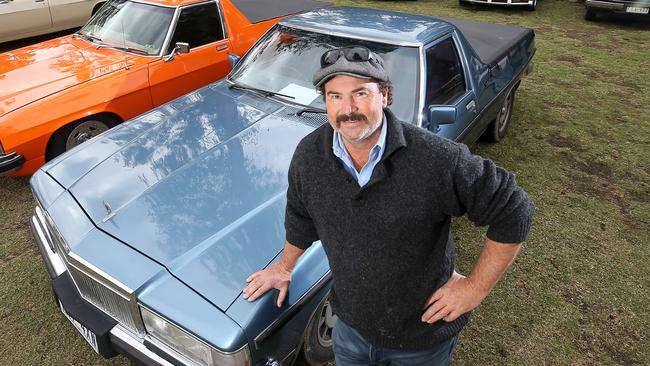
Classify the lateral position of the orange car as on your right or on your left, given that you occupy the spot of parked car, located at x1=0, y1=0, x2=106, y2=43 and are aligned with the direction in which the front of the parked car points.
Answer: on your left

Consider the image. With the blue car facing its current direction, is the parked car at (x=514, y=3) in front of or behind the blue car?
behind

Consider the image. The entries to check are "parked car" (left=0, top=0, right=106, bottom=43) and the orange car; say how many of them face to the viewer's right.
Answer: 0

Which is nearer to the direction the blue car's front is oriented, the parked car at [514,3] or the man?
the man

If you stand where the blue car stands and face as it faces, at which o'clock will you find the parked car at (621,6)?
The parked car is roughly at 6 o'clock from the blue car.

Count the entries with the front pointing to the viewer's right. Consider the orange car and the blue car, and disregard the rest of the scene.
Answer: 0

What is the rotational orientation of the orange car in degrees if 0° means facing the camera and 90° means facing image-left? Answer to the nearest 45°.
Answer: approximately 45°

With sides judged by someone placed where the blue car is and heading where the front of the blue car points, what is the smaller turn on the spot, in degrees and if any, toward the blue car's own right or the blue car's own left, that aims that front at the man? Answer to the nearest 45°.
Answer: approximately 90° to the blue car's own left

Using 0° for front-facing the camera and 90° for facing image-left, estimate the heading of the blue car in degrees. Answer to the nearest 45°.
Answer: approximately 45°

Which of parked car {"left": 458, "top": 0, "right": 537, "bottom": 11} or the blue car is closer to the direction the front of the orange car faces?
the blue car
